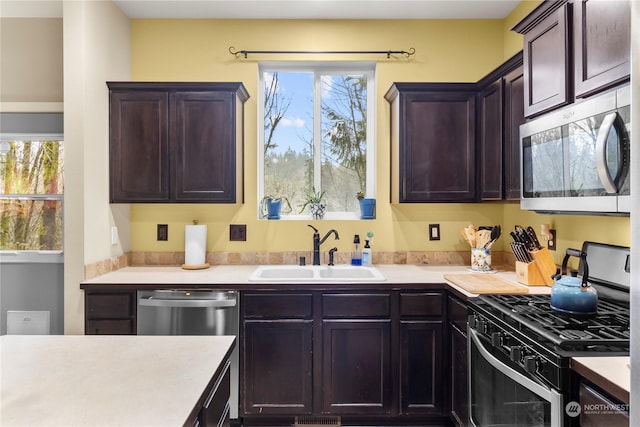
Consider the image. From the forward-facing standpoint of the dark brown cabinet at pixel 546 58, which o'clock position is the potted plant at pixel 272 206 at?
The potted plant is roughly at 2 o'clock from the dark brown cabinet.

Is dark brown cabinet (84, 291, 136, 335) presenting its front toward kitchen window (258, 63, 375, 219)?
no

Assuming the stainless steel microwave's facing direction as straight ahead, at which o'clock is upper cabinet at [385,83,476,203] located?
The upper cabinet is roughly at 3 o'clock from the stainless steel microwave.

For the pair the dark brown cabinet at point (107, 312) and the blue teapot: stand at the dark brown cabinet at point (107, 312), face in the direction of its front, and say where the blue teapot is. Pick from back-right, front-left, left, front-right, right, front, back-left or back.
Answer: front-left

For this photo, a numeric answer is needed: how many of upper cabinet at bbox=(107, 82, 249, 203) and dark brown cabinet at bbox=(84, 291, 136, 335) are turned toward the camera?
2

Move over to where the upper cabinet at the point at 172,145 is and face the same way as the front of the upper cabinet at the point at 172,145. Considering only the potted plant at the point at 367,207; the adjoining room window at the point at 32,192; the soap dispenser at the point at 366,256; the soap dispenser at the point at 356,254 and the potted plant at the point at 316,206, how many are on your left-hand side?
4

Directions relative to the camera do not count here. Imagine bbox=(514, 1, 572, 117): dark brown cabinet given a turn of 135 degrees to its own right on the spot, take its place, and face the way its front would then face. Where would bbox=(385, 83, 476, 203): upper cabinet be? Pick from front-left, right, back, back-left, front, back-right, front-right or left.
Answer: front-left

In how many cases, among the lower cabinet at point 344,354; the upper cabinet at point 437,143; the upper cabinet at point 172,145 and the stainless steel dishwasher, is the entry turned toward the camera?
4

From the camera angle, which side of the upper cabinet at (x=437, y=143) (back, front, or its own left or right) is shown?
front

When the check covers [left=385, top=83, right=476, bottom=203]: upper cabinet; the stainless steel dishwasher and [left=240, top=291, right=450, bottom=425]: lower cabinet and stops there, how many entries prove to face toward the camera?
3

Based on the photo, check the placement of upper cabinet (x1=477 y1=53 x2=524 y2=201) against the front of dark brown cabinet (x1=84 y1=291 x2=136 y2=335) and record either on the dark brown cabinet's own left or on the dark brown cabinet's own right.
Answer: on the dark brown cabinet's own left

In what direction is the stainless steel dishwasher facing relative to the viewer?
toward the camera

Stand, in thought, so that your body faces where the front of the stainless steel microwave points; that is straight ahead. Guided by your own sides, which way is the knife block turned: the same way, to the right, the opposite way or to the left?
the same way

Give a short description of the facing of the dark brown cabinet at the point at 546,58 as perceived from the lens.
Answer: facing the viewer and to the left of the viewer

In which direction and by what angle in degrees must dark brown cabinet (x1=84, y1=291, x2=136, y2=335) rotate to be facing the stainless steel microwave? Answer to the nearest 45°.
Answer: approximately 45° to its left

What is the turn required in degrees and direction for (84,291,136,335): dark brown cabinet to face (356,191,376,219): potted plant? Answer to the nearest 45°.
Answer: approximately 90° to its left
